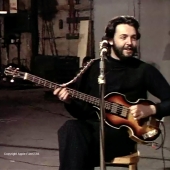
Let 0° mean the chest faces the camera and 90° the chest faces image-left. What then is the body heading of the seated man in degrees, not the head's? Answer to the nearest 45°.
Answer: approximately 45°
